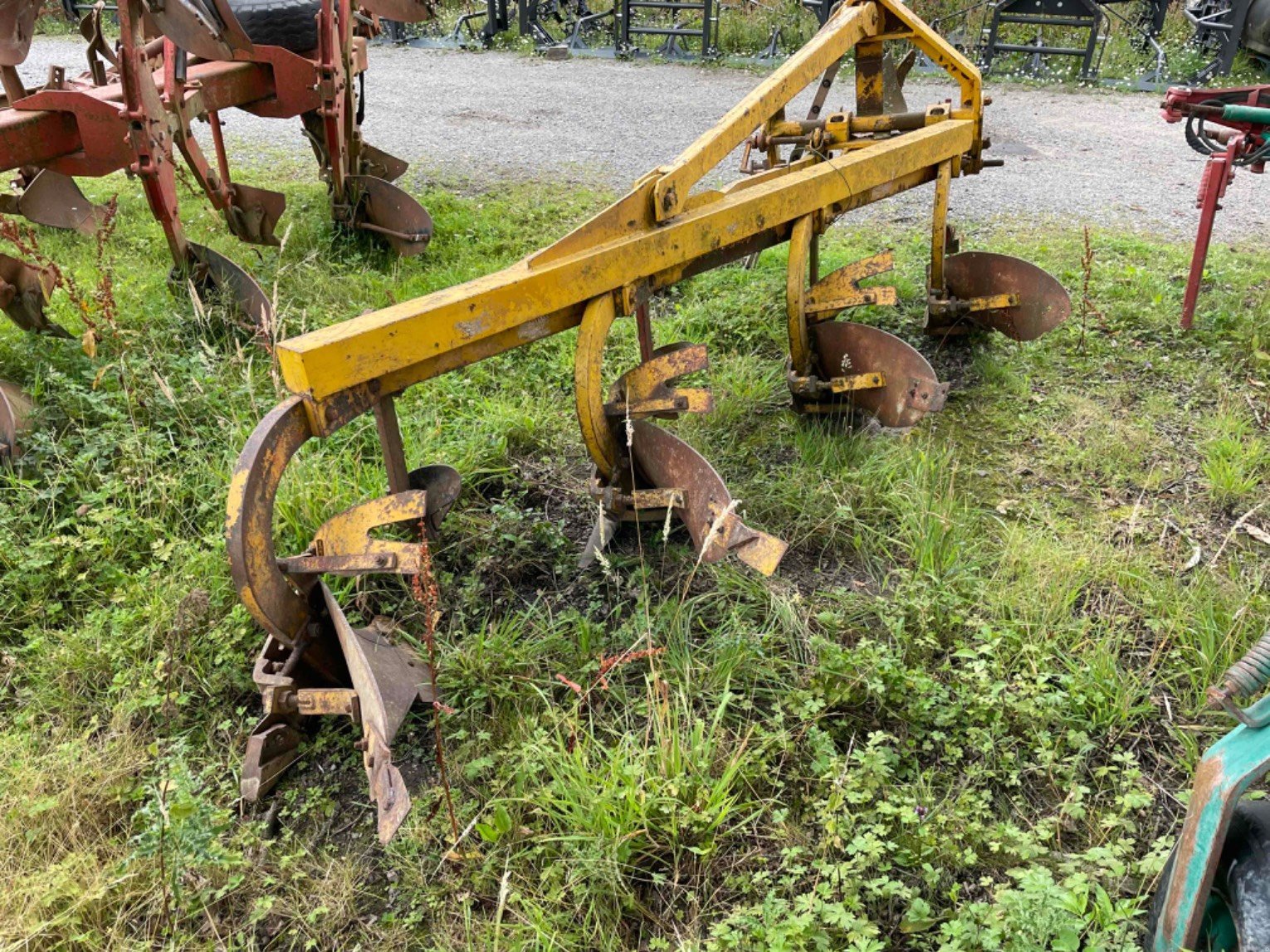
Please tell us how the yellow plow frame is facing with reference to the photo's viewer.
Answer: facing away from the viewer

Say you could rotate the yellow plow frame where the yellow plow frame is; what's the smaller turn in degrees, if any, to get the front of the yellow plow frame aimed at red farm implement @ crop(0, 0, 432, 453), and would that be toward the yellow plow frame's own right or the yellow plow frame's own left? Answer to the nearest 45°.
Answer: approximately 45° to the yellow plow frame's own left
